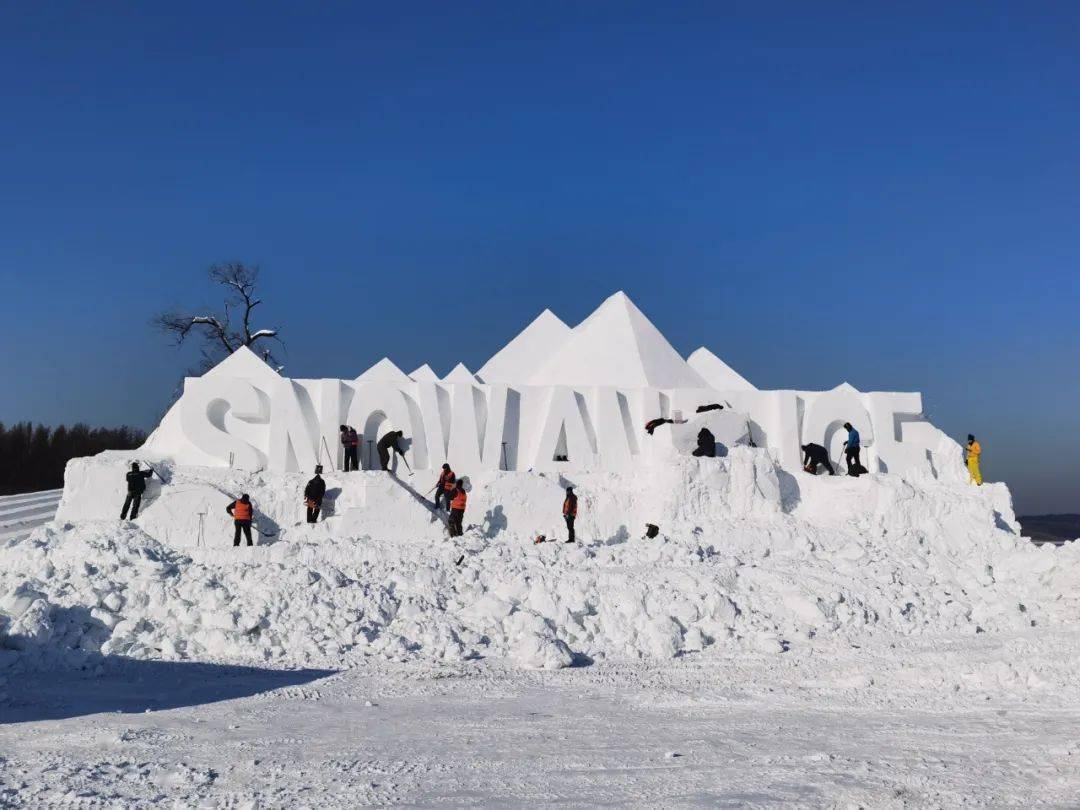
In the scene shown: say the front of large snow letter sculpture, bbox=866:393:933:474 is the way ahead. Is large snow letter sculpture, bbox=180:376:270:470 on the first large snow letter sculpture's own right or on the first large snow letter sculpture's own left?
on the first large snow letter sculpture's own right

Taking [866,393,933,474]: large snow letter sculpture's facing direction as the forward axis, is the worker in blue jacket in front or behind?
in front

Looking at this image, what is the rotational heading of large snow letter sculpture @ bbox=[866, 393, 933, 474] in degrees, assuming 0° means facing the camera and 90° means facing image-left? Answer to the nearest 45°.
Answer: approximately 0°

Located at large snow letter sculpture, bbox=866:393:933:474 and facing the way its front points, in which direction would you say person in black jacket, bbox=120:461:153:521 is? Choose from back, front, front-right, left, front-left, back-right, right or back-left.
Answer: front-right

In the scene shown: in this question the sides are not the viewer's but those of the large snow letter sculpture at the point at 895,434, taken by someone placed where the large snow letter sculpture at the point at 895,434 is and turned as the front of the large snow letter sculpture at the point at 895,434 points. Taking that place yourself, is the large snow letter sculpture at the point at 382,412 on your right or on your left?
on your right

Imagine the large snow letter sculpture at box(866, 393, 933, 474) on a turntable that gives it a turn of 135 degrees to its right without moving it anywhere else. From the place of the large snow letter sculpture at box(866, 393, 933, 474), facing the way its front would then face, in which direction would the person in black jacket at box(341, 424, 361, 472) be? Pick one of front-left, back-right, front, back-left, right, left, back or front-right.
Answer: left

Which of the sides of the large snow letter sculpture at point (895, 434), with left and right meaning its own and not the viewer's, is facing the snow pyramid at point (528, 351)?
right

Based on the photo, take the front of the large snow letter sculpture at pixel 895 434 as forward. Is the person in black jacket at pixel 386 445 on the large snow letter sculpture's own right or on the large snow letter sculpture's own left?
on the large snow letter sculpture's own right

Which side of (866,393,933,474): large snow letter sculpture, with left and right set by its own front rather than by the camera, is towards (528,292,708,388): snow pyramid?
right

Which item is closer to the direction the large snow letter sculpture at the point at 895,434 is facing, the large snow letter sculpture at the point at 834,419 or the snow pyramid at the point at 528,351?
the large snow letter sculpture

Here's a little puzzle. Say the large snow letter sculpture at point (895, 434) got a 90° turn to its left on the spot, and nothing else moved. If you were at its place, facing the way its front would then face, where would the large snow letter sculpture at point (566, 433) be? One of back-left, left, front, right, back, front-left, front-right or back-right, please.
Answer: back-right

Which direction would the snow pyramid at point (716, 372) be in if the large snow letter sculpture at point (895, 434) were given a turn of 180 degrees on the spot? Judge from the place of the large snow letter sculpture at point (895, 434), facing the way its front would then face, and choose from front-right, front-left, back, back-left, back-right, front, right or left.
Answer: front-left

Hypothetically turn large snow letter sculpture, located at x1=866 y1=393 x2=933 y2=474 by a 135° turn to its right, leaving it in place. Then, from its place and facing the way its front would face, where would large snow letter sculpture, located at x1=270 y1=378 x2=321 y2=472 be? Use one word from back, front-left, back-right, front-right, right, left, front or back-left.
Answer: left

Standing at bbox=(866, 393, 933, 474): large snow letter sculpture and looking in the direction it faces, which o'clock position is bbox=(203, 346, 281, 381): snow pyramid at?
The snow pyramid is roughly at 2 o'clock from the large snow letter sculpture.
